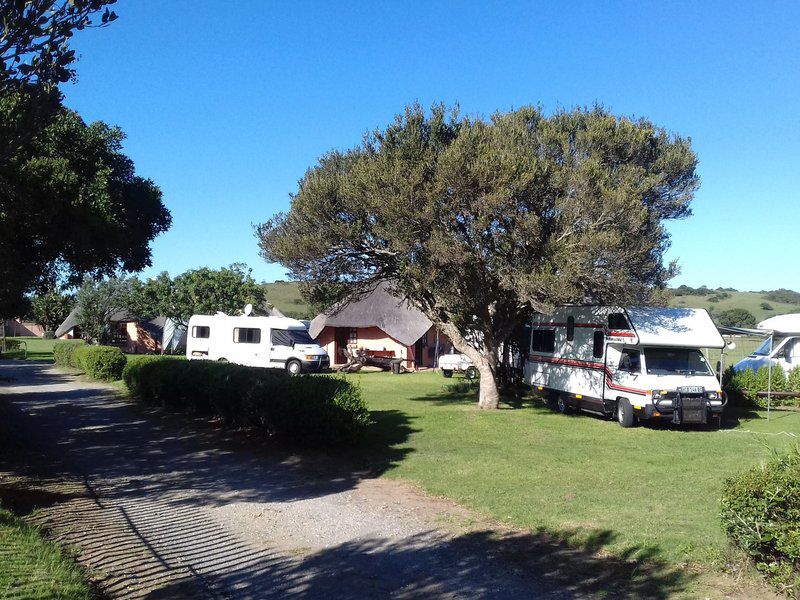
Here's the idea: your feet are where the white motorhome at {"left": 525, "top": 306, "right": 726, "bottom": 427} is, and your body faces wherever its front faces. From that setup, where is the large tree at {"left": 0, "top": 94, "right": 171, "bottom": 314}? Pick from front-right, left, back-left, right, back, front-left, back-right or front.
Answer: right

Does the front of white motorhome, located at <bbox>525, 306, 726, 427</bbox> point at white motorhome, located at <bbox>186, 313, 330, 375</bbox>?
no

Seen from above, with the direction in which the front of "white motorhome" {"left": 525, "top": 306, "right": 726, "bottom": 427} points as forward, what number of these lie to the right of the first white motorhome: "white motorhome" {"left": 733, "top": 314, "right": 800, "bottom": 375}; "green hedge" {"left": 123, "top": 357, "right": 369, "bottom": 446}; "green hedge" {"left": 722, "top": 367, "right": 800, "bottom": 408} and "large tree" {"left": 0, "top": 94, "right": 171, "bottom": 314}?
2

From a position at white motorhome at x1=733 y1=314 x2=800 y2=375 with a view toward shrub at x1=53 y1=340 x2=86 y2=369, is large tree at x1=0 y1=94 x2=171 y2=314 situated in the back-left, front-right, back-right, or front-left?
front-left

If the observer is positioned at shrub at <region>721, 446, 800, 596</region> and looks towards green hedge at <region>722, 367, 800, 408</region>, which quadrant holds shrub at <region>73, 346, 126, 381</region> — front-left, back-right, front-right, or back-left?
front-left

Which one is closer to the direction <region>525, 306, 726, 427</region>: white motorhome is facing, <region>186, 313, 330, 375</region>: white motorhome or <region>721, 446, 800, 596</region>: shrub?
the shrub

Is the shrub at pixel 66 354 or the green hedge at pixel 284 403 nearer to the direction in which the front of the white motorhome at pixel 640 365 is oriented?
the green hedge

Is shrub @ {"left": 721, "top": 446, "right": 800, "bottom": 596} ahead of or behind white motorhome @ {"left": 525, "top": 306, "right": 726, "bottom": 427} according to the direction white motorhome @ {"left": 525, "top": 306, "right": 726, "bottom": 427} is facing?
ahead

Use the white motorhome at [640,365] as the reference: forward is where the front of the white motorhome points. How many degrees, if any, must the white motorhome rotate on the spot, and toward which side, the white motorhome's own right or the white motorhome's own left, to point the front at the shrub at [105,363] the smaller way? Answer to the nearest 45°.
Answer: approximately 135° to the white motorhome's own right

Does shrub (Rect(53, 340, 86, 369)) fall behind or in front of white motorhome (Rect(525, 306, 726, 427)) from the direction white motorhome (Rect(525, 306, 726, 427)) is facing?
behind

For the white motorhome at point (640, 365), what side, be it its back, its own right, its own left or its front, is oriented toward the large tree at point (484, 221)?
right

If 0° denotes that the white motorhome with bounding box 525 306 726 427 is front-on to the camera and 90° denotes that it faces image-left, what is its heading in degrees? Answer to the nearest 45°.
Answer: approximately 315°

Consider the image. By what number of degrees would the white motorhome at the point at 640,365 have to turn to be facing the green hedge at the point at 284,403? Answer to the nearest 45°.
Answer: approximately 90° to its right

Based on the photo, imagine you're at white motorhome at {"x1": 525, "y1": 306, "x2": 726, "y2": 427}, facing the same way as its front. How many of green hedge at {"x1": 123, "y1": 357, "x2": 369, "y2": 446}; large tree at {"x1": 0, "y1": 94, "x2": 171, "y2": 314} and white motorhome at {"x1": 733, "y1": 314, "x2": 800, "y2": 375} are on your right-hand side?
2

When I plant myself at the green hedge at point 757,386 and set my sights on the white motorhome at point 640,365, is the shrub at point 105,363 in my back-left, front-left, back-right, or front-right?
front-right

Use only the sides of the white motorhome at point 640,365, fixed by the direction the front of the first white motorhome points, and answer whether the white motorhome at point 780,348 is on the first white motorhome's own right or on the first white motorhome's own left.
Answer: on the first white motorhome's own left
